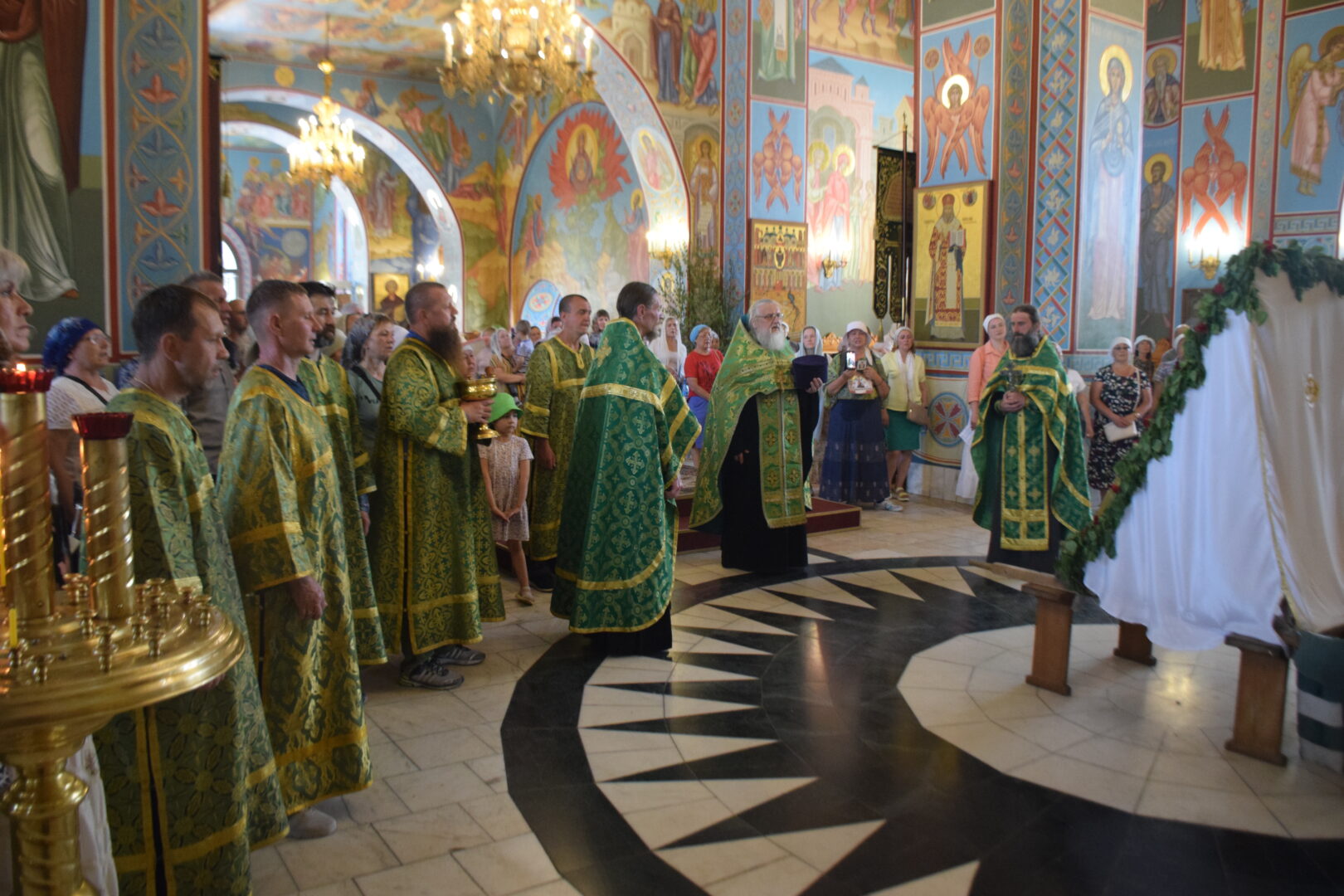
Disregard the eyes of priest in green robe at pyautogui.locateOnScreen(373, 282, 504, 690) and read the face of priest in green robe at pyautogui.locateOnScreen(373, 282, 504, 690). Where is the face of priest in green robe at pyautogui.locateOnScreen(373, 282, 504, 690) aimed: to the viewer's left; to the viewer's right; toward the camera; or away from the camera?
to the viewer's right

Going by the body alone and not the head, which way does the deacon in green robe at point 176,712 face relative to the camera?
to the viewer's right

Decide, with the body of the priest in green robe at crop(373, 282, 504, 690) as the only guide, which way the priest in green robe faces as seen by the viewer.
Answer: to the viewer's right

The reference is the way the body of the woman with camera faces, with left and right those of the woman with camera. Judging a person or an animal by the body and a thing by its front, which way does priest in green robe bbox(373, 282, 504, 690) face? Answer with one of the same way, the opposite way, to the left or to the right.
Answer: to the left

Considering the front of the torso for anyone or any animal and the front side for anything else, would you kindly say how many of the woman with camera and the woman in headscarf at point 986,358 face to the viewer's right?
0

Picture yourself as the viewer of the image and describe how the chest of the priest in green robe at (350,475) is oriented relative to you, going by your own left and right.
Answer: facing the viewer and to the right of the viewer

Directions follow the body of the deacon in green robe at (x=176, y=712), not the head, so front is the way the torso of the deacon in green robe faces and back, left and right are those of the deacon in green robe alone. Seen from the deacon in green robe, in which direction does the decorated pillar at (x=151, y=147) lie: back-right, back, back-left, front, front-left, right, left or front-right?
left

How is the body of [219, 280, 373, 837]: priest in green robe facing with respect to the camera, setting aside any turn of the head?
to the viewer's right
